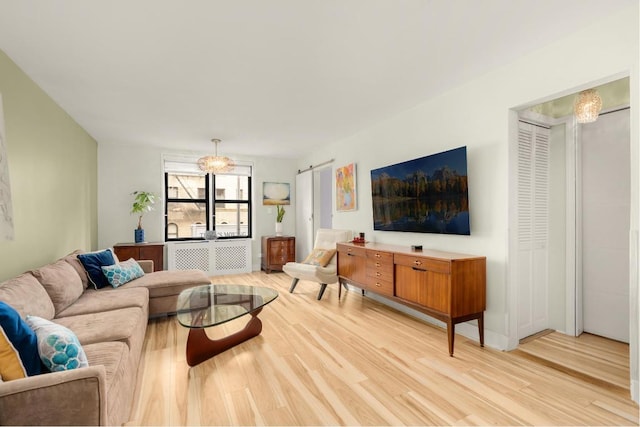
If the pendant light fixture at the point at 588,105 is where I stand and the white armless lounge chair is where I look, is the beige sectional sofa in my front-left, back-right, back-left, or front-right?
front-left

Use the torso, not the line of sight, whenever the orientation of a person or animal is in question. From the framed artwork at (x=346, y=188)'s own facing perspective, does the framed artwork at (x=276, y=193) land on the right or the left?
on its right

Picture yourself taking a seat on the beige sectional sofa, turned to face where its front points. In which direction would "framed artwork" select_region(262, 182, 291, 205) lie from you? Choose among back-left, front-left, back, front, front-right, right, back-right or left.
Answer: front-left

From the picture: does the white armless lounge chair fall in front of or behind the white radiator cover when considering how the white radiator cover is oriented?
in front

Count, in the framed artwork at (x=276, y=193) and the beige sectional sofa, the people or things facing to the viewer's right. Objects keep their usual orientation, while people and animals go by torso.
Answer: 1

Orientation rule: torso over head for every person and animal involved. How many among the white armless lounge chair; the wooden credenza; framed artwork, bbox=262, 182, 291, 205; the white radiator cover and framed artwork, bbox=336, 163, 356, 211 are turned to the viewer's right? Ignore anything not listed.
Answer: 0

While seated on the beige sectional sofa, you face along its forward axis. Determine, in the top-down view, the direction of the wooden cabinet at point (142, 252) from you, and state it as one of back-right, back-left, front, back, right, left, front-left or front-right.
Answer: left

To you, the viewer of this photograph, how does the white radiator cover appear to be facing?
facing the viewer

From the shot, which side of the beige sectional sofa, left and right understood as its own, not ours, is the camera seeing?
right

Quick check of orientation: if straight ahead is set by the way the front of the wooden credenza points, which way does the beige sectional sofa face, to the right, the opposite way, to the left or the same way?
the opposite way

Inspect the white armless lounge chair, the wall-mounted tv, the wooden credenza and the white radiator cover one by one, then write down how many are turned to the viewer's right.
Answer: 0

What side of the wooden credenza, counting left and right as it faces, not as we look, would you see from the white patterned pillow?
front

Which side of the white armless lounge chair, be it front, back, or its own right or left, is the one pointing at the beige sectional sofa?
front

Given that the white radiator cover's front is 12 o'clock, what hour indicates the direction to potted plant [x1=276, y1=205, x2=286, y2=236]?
The potted plant is roughly at 9 o'clock from the white radiator cover.

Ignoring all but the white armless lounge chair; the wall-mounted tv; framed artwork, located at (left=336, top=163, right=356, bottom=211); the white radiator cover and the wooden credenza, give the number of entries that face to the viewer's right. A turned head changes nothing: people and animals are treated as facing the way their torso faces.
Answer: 0
